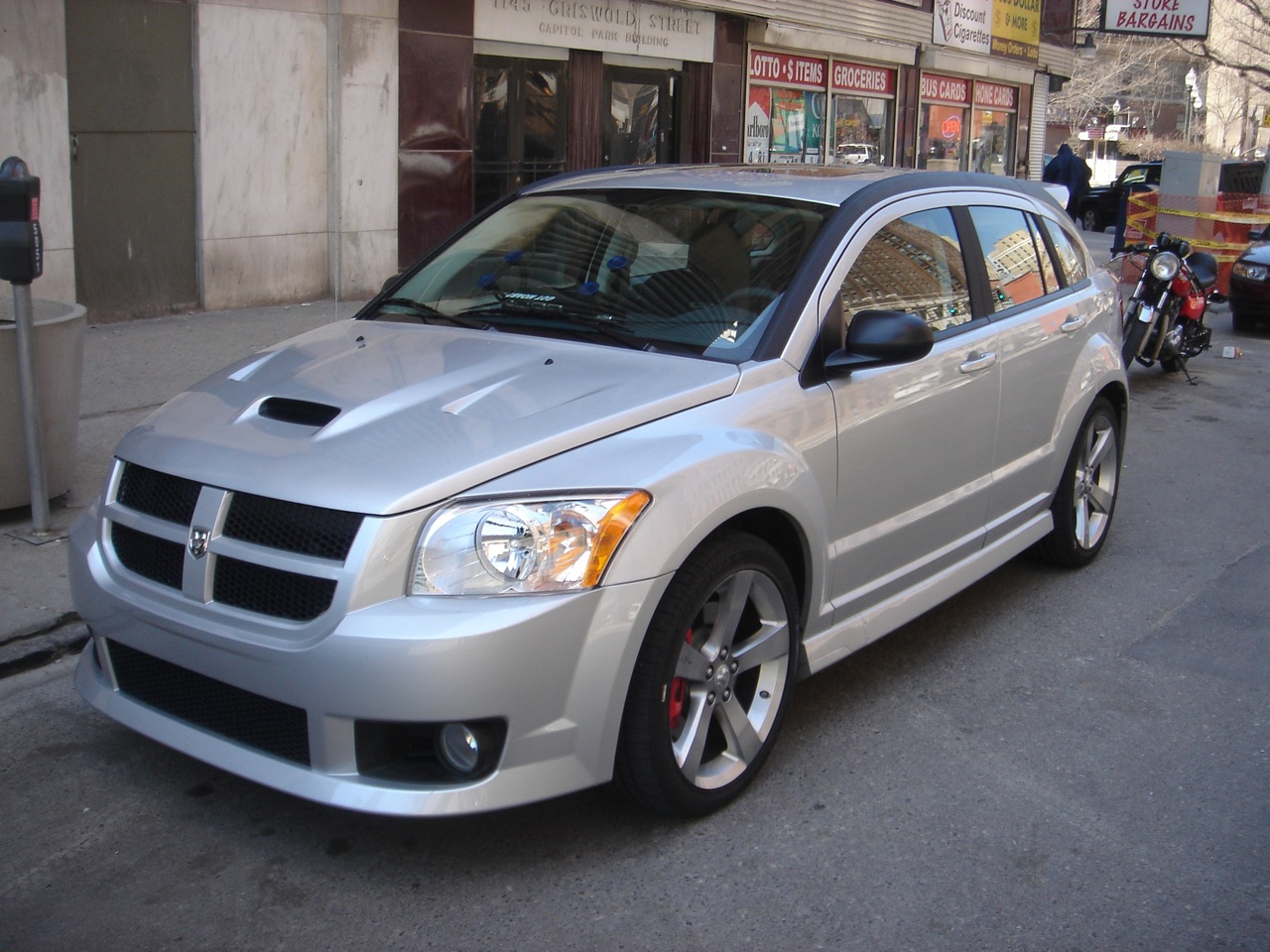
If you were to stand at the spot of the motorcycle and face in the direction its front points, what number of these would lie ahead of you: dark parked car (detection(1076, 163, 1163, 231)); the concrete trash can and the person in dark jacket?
1

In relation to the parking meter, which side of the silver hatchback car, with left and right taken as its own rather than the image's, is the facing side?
right

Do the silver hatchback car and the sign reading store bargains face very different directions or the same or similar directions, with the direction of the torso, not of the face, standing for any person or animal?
same or similar directions

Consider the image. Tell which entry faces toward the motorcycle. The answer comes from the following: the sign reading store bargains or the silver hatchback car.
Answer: the sign reading store bargains

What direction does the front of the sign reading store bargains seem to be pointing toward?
toward the camera

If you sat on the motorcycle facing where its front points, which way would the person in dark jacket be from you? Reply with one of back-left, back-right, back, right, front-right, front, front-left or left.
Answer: back-right

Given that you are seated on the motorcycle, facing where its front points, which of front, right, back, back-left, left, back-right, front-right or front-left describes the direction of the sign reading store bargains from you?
back-right

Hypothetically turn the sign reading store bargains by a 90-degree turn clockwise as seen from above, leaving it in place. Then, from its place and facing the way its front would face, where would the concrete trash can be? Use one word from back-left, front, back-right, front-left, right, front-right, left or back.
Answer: left

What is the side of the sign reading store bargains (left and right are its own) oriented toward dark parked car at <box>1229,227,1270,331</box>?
front

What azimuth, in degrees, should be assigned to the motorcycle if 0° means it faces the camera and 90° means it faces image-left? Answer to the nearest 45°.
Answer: approximately 45°

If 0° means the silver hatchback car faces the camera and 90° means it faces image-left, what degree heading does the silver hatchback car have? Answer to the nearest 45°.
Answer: approximately 45°

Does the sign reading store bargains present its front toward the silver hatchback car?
yes

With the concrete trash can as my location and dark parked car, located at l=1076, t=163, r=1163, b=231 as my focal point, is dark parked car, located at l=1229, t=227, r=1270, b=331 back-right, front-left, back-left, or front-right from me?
front-right
